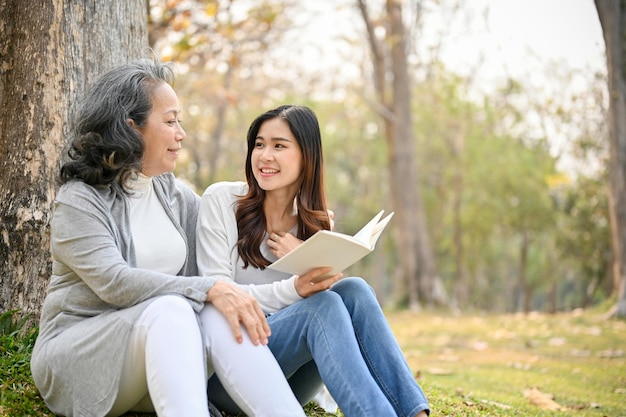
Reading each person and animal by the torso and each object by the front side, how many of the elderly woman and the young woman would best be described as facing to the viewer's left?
0

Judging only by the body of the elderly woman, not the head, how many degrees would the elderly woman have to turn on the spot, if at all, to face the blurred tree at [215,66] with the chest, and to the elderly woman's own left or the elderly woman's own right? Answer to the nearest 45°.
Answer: approximately 135° to the elderly woman's own left

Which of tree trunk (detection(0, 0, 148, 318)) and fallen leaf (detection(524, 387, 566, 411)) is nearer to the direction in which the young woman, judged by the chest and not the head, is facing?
the fallen leaf

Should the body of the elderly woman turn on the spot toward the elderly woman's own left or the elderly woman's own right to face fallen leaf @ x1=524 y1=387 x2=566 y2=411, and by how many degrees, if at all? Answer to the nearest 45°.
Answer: approximately 90° to the elderly woman's own left

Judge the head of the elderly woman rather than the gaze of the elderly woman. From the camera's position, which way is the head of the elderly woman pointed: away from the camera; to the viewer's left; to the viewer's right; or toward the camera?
to the viewer's right

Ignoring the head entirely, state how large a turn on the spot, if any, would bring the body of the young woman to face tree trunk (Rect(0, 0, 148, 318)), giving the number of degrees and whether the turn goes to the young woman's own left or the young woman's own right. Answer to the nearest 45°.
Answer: approximately 135° to the young woman's own right

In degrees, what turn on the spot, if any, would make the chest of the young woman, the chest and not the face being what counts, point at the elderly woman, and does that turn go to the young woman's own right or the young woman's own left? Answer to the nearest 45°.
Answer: approximately 90° to the young woman's own right

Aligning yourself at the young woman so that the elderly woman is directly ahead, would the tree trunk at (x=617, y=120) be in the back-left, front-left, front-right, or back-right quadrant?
back-right

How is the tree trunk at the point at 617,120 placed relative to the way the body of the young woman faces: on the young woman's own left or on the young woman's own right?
on the young woman's own left

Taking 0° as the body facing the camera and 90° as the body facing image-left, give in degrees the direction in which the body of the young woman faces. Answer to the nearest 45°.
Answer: approximately 315°

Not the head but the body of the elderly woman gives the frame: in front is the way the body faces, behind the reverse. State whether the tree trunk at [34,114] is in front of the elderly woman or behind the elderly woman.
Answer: behind

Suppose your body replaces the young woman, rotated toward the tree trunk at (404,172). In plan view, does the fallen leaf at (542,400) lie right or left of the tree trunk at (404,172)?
right

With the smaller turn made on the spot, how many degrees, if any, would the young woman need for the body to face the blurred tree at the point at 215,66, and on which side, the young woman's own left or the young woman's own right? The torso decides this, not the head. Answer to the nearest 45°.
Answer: approximately 135° to the young woman's own left

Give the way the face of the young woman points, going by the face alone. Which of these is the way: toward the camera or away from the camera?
toward the camera

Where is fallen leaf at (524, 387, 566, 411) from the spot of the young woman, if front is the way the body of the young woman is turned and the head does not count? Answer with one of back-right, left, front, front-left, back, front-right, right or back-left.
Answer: left

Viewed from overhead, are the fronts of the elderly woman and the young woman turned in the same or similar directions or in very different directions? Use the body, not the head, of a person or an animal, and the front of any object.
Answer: same or similar directions

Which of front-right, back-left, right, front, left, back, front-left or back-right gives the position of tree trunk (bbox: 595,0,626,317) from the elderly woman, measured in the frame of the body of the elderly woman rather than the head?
left
